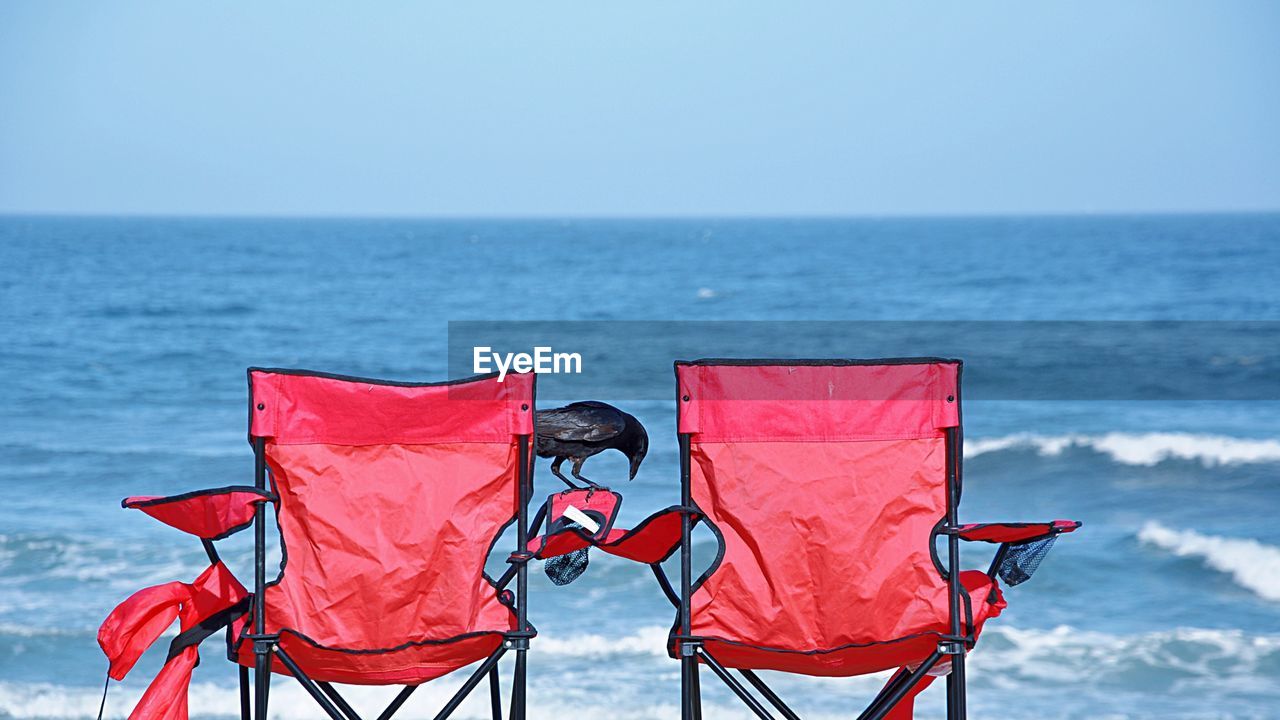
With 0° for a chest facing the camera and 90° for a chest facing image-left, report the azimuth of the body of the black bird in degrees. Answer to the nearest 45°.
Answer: approximately 270°
